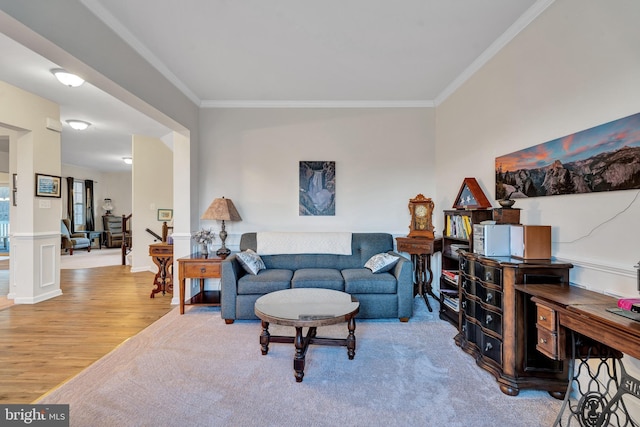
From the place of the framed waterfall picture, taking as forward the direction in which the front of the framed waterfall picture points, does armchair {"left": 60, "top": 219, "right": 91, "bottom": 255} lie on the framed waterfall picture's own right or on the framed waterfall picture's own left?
on the framed waterfall picture's own right

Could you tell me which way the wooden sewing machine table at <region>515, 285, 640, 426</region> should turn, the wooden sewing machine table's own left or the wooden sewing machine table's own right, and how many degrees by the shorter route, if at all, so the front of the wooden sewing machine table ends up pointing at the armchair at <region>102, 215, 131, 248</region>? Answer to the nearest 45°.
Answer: approximately 45° to the wooden sewing machine table's own right

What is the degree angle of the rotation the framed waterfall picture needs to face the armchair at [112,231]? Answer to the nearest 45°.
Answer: approximately 135° to its right

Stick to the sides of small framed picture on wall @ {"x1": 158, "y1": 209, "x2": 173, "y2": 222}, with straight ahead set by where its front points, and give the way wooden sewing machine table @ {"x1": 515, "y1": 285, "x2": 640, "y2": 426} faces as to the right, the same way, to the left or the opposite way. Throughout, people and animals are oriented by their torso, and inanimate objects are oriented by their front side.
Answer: to the right

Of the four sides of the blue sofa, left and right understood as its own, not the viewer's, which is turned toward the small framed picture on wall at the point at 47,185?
right

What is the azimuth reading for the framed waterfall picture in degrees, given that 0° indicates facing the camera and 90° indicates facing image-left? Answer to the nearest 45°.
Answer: approximately 0°

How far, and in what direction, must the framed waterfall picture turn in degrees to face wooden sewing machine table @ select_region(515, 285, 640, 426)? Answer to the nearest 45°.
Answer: approximately 45° to its left

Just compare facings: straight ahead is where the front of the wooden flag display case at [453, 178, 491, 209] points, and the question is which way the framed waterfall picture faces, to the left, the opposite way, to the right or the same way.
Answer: to the left

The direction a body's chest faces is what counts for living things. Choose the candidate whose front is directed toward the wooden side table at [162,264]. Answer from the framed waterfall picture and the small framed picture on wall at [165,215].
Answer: the small framed picture on wall

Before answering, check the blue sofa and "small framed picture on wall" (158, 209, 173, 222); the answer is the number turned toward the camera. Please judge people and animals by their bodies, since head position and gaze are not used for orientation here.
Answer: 2

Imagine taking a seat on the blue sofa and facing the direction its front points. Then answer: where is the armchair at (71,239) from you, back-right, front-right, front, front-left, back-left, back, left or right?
back-right

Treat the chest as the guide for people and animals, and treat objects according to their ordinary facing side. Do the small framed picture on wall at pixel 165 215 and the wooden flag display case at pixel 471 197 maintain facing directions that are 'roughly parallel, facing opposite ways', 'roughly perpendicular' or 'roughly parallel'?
roughly perpendicular
